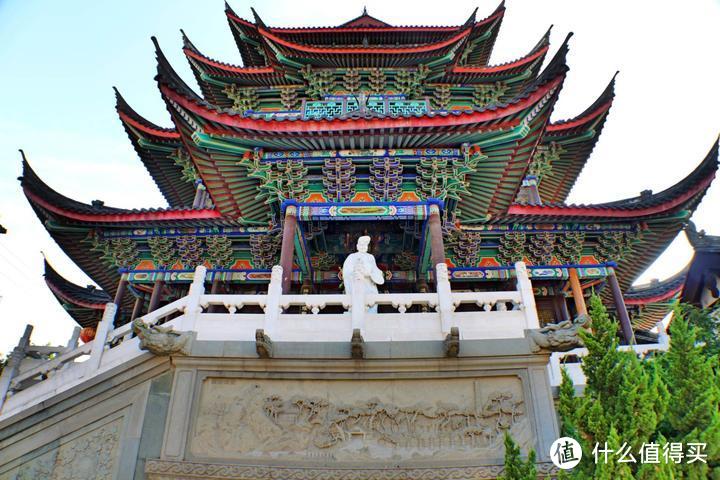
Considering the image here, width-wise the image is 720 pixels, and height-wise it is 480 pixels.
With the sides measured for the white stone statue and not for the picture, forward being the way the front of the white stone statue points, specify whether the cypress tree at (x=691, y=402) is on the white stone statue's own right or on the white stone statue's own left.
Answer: on the white stone statue's own left

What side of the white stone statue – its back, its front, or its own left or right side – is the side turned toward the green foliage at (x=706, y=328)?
left

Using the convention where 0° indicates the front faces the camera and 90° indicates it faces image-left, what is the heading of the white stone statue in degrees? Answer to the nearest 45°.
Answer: approximately 0°
